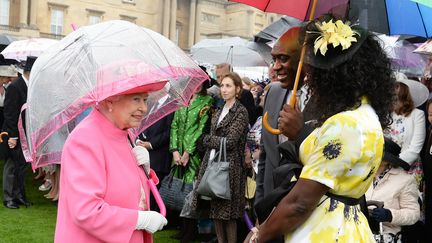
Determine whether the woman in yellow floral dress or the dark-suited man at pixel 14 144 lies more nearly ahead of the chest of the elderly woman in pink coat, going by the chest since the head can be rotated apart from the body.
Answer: the woman in yellow floral dress

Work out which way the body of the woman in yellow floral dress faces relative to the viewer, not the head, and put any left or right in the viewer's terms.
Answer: facing away from the viewer and to the left of the viewer

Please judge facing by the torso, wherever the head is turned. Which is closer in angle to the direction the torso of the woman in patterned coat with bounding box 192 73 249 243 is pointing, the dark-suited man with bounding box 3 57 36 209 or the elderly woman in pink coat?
the elderly woman in pink coat

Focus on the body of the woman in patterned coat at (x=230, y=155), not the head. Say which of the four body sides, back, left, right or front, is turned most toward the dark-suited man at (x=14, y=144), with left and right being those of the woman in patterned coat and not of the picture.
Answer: right

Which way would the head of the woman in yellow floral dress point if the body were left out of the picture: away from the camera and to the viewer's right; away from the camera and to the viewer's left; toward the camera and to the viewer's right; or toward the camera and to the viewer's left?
away from the camera and to the viewer's left

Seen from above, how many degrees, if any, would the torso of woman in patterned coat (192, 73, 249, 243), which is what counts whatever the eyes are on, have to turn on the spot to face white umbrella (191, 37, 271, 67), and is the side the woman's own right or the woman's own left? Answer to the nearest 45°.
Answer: approximately 135° to the woman's own right

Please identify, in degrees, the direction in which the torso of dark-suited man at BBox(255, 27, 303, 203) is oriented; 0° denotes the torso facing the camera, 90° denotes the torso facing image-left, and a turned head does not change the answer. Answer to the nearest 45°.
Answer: approximately 45°

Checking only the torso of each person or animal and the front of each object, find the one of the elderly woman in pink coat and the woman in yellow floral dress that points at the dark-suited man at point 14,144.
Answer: the woman in yellow floral dress
